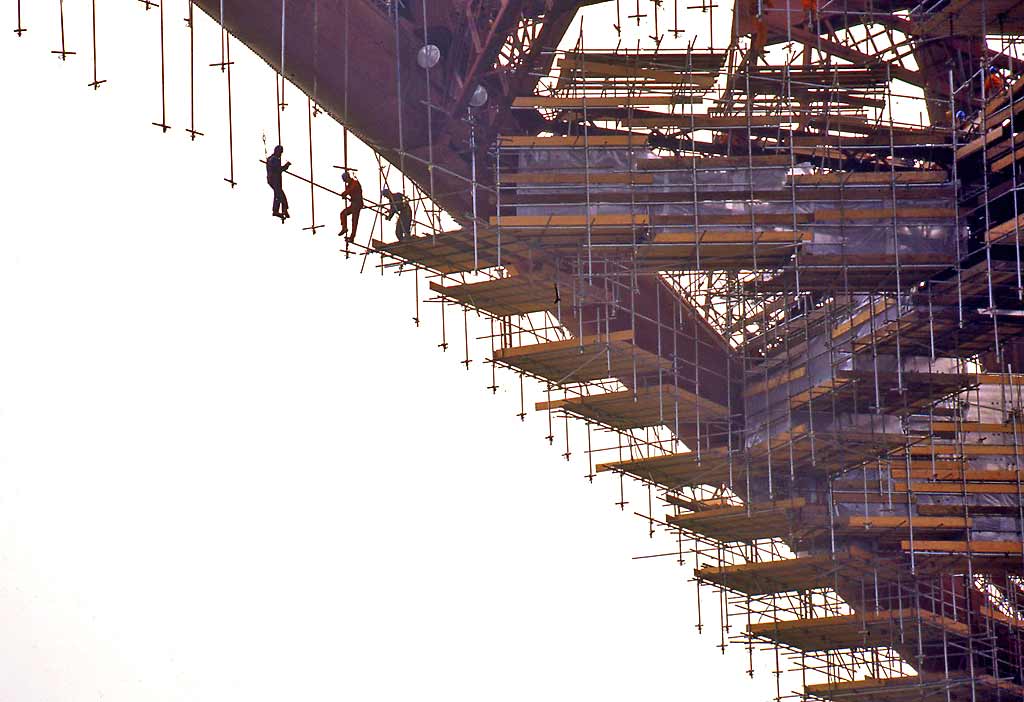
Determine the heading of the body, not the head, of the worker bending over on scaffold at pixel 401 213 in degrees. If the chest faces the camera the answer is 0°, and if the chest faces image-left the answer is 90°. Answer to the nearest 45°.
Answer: approximately 90°

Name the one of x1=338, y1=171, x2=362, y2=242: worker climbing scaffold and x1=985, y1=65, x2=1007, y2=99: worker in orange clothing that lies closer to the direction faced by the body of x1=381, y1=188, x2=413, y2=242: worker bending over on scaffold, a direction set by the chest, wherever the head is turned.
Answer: the worker climbing scaffold

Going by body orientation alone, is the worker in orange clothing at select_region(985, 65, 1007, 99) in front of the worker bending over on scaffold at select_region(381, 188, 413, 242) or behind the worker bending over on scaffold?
behind

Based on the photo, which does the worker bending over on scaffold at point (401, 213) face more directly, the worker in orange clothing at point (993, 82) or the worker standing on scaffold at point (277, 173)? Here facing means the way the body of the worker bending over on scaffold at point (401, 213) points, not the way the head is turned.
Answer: the worker standing on scaffold
